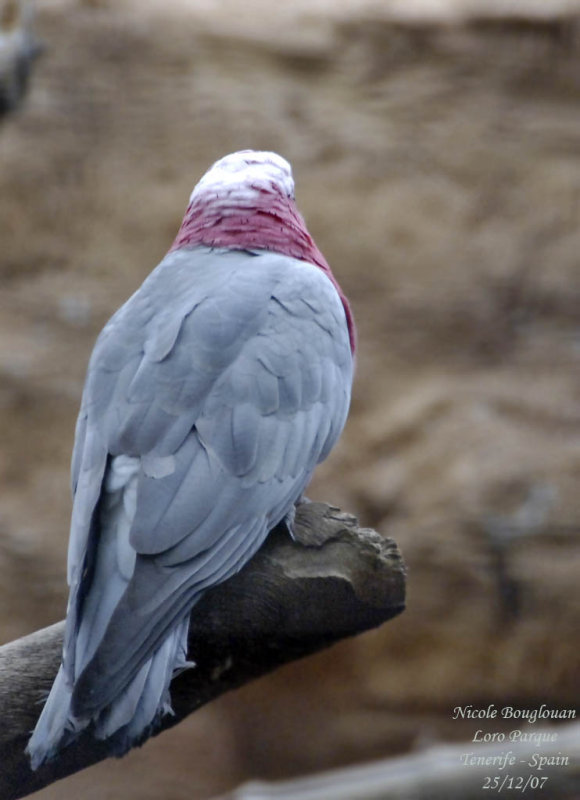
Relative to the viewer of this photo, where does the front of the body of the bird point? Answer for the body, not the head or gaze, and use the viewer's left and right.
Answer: facing away from the viewer and to the right of the viewer
